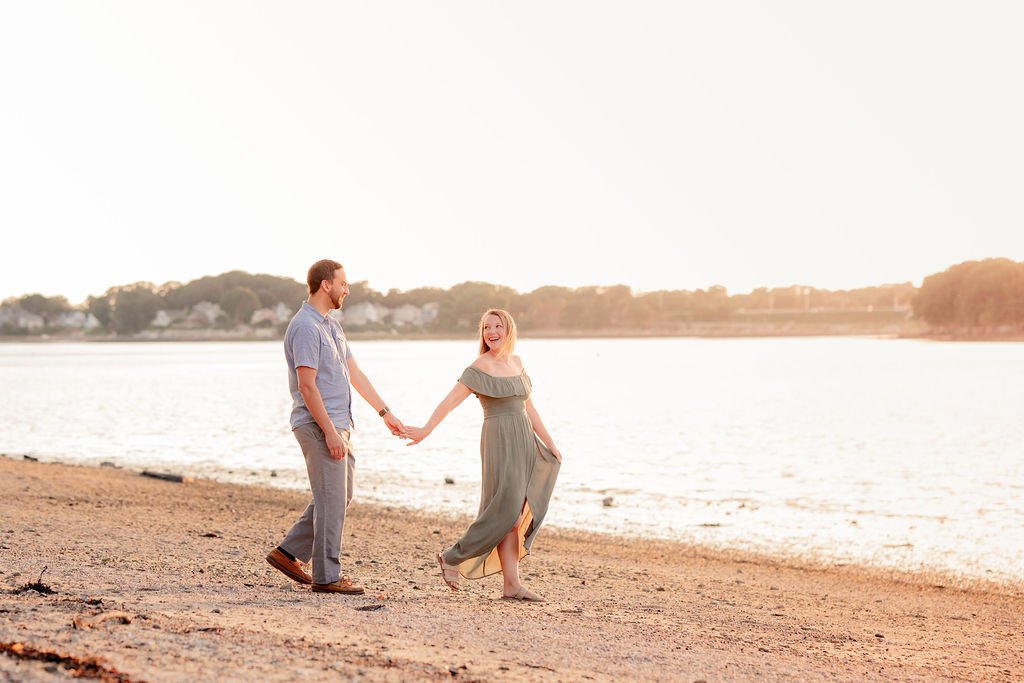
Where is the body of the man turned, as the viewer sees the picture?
to the viewer's right

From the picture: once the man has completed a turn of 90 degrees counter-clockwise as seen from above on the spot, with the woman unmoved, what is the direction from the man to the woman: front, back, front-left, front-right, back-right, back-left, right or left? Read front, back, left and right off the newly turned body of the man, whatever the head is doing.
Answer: right

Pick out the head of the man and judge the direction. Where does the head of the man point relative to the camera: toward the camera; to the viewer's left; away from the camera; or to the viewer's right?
to the viewer's right

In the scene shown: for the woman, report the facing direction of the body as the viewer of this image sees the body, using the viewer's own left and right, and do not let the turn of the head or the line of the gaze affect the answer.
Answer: facing the viewer and to the right of the viewer

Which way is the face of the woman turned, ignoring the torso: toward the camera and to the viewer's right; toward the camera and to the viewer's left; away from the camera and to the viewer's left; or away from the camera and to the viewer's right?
toward the camera and to the viewer's left

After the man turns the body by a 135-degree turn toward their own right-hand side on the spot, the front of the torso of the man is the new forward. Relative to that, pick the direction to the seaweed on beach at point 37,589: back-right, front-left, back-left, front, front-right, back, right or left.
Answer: front-right

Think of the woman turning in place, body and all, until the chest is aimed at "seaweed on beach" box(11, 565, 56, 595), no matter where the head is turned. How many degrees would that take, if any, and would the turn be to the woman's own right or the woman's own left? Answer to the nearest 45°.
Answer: approximately 135° to the woman's own right
